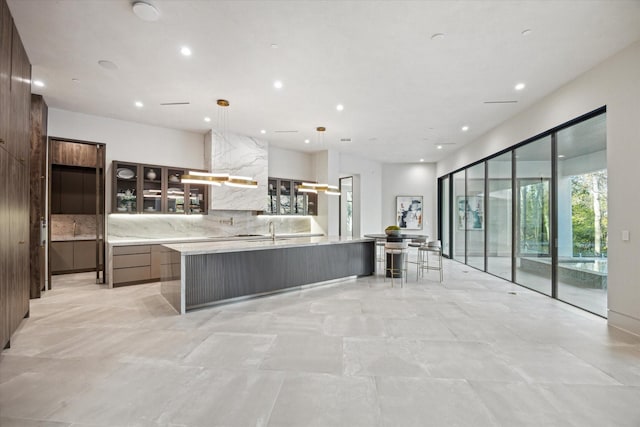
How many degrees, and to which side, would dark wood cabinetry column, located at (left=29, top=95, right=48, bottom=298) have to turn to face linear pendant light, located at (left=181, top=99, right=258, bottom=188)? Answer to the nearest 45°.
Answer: approximately 45° to its right

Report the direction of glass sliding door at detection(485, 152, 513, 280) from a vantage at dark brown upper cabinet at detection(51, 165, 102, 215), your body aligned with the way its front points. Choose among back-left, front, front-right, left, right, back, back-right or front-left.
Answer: front-left

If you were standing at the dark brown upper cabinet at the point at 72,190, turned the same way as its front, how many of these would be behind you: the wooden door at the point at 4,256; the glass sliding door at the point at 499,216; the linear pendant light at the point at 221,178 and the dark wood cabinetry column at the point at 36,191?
0

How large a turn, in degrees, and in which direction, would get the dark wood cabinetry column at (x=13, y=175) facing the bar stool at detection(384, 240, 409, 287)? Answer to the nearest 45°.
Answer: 0° — it already faces it

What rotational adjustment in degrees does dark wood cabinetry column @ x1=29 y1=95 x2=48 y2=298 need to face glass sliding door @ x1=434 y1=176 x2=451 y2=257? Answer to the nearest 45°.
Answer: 0° — it already faces it

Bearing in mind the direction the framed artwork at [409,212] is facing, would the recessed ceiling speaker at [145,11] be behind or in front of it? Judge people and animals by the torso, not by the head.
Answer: in front

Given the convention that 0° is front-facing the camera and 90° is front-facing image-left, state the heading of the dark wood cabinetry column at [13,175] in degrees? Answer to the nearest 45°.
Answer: approximately 270°

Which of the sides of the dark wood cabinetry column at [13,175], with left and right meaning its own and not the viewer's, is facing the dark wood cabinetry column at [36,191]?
left

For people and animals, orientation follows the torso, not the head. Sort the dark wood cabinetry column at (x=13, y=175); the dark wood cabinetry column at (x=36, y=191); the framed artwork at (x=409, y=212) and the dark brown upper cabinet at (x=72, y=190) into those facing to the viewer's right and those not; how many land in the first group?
2

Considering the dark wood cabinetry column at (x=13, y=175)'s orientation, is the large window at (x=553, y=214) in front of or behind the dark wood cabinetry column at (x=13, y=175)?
in front

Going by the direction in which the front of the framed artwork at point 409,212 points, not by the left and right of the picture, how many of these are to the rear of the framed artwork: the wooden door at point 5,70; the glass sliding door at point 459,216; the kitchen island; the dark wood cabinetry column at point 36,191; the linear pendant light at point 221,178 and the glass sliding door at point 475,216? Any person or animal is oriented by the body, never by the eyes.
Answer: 0

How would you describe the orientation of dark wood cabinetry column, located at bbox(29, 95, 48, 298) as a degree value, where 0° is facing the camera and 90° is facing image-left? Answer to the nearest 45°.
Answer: approximately 270°

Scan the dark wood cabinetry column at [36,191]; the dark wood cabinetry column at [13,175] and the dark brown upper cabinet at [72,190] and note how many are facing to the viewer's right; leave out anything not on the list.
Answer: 2

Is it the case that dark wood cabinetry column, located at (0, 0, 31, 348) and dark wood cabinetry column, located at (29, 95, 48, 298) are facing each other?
no

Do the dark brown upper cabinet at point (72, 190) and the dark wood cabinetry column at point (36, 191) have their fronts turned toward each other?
no

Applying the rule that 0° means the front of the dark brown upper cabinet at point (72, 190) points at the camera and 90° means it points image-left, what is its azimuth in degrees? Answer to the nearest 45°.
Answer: approximately 0°

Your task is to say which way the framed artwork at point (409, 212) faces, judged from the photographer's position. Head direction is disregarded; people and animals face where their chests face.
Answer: facing the viewer
